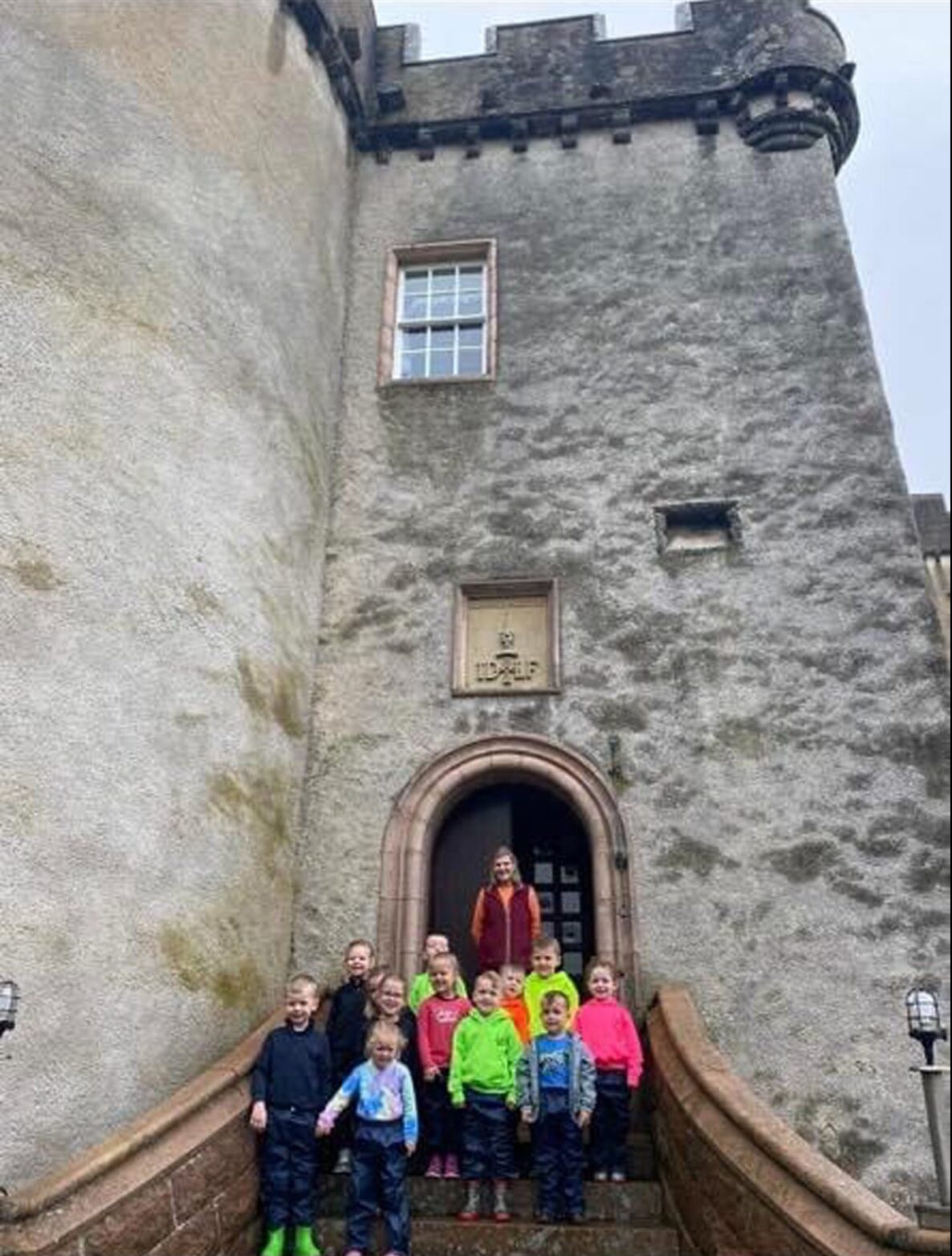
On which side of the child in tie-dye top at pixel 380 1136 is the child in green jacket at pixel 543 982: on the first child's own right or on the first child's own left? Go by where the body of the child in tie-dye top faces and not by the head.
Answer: on the first child's own left

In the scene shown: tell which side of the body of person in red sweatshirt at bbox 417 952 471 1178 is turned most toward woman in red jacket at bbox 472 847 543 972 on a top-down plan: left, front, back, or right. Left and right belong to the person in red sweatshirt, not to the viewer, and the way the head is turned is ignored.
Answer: back

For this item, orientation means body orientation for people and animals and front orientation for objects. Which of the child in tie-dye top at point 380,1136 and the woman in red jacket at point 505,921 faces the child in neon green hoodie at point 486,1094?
the woman in red jacket

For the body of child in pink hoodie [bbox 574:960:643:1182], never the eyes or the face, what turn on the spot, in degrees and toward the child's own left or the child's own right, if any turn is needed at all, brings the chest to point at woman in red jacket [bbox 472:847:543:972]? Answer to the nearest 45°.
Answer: approximately 135° to the child's own right

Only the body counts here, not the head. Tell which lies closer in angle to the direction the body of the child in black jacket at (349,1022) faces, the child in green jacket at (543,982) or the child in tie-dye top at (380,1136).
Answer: the child in tie-dye top

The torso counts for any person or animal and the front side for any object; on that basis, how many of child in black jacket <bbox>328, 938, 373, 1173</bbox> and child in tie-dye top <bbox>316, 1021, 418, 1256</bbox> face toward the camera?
2

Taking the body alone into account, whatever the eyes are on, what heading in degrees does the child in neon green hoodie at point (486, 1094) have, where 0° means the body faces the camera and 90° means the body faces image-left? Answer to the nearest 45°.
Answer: approximately 0°
